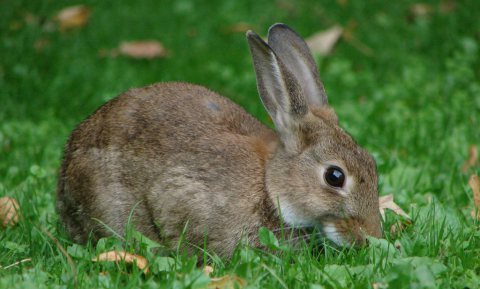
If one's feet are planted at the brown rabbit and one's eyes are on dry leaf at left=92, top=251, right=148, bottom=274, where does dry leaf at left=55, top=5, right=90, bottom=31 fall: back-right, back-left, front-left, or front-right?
back-right

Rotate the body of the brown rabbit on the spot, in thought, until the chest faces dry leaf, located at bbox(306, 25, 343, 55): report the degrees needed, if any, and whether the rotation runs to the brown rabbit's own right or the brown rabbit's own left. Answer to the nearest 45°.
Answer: approximately 90° to the brown rabbit's own left

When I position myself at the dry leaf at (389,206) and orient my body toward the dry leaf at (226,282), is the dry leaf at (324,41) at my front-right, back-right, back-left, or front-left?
back-right

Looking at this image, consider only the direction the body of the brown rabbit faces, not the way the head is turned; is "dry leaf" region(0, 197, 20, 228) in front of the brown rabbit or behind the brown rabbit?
behind

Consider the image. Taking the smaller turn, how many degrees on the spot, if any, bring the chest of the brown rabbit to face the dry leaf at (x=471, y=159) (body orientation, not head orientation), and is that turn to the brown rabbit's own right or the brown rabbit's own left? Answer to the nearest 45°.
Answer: approximately 45° to the brown rabbit's own left

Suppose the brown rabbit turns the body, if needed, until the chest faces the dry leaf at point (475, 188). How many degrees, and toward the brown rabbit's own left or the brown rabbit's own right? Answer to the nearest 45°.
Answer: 0° — it already faces it

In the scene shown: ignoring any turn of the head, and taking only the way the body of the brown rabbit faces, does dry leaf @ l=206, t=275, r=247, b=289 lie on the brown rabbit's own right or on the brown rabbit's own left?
on the brown rabbit's own right

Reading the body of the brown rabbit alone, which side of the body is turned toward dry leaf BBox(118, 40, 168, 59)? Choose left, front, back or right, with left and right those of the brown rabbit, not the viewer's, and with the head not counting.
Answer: left

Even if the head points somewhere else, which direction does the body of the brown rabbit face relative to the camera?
to the viewer's right

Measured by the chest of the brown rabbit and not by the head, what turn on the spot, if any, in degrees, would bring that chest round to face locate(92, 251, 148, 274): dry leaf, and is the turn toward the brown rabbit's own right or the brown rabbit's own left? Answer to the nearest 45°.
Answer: approximately 135° to the brown rabbit's own right

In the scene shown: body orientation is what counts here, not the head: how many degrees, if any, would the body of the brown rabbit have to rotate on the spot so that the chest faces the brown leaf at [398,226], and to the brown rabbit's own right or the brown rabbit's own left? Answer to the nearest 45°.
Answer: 0° — it already faces it
